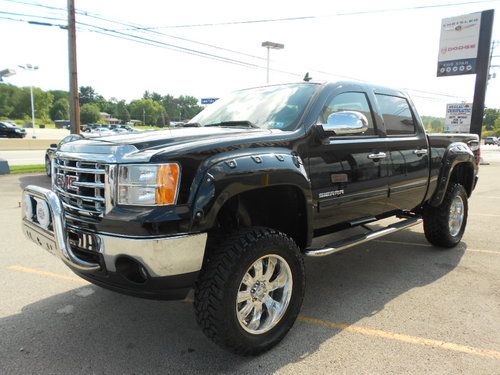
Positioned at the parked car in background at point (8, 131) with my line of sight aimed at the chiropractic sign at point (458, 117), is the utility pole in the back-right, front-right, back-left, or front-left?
front-right

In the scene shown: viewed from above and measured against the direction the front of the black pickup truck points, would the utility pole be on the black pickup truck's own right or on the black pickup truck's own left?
on the black pickup truck's own right

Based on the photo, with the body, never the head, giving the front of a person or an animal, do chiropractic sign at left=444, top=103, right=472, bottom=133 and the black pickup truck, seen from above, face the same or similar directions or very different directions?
same or similar directions

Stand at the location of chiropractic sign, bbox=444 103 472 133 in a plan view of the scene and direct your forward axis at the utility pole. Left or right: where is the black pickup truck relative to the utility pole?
left

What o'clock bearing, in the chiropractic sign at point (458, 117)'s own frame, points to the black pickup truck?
The black pickup truck is roughly at 12 o'clock from the chiropractic sign.

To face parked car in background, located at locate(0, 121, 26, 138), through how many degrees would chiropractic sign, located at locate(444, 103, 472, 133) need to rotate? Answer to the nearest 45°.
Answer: approximately 90° to its right

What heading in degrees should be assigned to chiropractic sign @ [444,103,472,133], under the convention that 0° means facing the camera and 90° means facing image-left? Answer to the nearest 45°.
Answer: approximately 0°

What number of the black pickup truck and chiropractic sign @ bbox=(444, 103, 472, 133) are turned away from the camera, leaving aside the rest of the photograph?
0

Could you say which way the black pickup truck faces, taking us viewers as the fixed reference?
facing the viewer and to the left of the viewer

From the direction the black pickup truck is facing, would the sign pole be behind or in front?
behind

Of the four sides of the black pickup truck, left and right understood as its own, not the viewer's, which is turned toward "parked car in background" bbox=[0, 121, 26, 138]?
right
